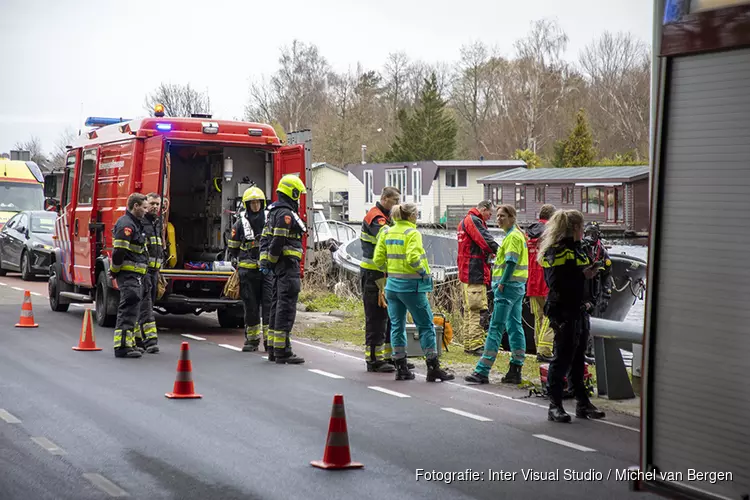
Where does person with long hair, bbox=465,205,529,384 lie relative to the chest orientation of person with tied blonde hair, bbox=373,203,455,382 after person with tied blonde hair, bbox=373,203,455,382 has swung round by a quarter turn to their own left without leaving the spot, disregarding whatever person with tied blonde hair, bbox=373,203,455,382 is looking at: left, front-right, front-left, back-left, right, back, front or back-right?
back-right

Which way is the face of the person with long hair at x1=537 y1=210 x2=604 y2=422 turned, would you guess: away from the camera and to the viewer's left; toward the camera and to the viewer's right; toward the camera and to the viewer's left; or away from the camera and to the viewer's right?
away from the camera and to the viewer's right

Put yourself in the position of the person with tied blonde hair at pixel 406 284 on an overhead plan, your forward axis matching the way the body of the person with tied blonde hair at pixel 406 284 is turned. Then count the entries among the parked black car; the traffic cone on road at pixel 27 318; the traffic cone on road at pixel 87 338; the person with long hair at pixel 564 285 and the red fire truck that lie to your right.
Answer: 1

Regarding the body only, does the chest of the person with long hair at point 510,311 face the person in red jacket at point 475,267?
no

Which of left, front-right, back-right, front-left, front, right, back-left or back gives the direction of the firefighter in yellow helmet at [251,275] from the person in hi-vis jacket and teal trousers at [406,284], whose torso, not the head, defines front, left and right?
left

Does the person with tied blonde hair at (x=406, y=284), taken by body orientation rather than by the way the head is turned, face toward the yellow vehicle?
no

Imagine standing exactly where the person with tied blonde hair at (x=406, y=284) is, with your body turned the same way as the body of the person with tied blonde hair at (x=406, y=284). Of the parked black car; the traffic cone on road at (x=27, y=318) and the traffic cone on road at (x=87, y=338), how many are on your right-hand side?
0

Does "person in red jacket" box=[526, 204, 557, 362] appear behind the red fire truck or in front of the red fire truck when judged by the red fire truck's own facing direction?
behind
